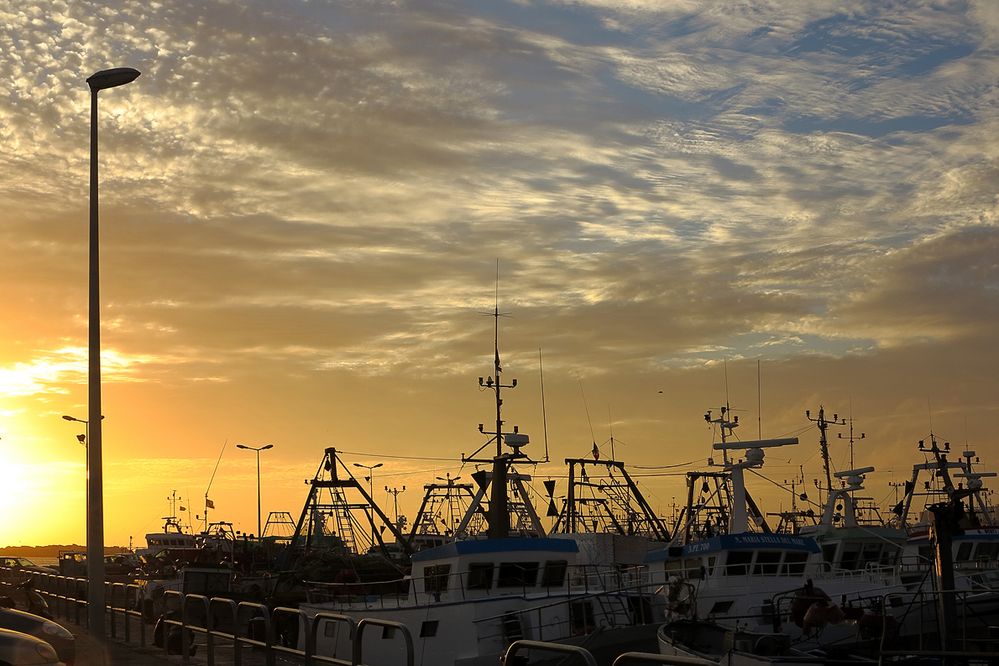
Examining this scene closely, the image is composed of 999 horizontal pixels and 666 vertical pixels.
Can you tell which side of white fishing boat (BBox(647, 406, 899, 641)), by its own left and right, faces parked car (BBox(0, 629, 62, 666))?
right

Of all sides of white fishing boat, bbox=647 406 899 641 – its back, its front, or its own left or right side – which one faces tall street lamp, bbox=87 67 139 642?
right

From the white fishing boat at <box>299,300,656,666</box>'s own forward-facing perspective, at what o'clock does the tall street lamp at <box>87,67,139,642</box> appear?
The tall street lamp is roughly at 3 o'clock from the white fishing boat.

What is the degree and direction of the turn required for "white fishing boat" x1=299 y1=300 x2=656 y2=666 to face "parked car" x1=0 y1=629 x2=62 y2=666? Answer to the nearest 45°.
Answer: approximately 45° to its right

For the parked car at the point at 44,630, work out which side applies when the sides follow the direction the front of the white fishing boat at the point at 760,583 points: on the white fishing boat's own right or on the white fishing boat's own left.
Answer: on the white fishing boat's own right

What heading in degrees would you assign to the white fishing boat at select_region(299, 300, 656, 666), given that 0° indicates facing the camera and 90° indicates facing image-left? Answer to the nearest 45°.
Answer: approximately 315°
